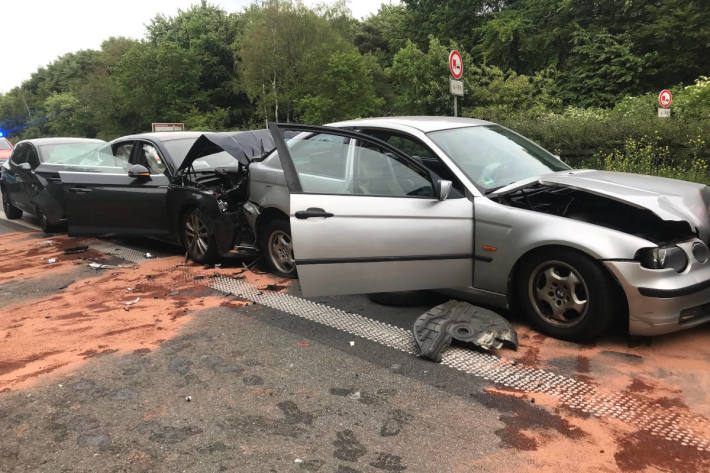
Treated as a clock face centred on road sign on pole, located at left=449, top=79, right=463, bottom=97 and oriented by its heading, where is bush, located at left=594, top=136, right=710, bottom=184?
The bush is roughly at 8 o'clock from the road sign on pole.

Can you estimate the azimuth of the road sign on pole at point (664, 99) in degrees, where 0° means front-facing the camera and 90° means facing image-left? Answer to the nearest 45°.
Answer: approximately 0°

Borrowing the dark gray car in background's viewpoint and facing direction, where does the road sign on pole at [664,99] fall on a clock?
The road sign on pole is roughly at 11 o'clock from the dark gray car in background.

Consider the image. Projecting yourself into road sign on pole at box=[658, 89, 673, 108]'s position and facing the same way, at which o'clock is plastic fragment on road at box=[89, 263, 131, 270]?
The plastic fragment on road is roughly at 1 o'clock from the road sign on pole.

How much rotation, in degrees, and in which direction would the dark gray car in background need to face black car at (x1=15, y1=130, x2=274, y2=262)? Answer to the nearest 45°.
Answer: approximately 45° to its right

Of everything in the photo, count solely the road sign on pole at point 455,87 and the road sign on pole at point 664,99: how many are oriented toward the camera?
2

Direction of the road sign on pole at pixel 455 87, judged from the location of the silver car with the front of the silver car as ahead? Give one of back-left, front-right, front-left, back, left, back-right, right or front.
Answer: back-left

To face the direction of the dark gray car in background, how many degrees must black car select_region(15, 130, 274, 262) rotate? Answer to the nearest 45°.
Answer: approximately 180°

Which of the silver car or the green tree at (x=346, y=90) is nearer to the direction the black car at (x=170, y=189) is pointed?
the silver car

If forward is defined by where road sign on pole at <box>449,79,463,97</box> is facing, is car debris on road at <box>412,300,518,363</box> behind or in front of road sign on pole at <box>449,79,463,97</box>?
in front
